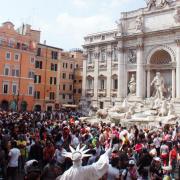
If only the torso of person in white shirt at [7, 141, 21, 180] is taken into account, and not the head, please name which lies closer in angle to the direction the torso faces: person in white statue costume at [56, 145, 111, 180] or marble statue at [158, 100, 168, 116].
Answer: the marble statue

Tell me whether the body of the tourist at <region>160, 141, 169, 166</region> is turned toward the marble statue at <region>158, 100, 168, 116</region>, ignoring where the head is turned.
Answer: yes

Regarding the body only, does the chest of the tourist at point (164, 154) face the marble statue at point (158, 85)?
yes

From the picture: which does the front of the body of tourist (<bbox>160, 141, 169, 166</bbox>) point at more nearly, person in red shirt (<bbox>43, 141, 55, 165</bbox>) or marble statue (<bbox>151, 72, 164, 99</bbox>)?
the marble statue

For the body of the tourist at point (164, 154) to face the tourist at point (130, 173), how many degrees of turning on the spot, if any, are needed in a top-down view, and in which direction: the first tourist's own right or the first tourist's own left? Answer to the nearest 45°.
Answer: approximately 180°

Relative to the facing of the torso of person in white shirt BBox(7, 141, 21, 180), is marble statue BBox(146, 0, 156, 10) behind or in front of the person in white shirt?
in front

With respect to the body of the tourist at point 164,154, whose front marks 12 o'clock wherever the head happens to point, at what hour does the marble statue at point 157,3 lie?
The marble statue is roughly at 12 o'clock from the tourist.

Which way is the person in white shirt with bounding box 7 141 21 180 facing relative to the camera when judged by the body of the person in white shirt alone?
away from the camera

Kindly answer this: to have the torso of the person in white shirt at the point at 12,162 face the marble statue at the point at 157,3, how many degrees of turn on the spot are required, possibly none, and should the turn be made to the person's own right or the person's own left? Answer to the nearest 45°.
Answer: approximately 45° to the person's own right

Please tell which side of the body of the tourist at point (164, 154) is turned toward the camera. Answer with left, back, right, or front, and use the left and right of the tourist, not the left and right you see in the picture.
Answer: back

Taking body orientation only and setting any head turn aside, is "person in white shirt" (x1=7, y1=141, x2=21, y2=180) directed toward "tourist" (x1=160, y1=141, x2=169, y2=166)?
no
